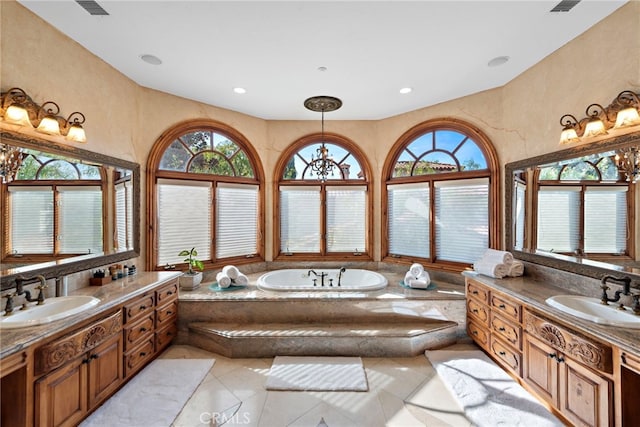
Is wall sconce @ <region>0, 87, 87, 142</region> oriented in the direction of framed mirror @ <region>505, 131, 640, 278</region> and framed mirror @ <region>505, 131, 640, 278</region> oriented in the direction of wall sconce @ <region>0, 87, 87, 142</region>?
yes

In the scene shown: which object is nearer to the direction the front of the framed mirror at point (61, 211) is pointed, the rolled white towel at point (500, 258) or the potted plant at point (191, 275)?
the rolled white towel

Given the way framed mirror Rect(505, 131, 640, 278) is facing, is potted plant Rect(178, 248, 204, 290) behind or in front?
in front

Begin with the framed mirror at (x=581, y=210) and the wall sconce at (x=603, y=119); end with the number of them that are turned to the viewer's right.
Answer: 0

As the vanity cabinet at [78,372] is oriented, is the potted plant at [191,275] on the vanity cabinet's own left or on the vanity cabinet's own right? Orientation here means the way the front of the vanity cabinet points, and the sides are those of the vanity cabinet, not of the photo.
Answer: on the vanity cabinet's own left

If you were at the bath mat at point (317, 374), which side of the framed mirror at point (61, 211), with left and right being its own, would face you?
front

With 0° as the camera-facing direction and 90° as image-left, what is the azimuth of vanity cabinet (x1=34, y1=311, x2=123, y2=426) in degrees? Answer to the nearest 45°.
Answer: approximately 315°

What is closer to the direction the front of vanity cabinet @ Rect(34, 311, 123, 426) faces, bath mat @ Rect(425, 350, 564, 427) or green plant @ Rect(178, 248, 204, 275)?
the bath mat

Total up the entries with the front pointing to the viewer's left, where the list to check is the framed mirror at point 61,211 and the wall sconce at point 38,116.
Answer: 0
